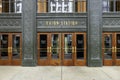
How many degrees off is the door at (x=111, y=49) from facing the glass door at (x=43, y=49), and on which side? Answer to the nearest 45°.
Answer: approximately 90° to its right

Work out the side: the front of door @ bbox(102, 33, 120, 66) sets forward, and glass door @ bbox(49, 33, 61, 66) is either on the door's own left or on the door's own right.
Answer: on the door's own right

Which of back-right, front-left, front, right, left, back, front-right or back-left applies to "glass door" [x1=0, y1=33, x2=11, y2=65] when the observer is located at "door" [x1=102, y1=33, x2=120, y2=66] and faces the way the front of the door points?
right

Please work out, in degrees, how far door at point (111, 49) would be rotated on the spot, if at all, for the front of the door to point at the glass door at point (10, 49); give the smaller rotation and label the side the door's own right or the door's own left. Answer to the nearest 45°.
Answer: approximately 90° to the door's own right

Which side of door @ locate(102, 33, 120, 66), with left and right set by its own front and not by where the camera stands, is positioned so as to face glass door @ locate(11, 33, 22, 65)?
right

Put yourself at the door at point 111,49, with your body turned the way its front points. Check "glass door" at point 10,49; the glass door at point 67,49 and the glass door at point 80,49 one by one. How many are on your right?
3

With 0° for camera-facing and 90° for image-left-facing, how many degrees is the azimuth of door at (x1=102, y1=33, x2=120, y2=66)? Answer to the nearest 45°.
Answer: approximately 0°

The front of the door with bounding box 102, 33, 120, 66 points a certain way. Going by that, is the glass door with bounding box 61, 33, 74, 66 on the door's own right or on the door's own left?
on the door's own right

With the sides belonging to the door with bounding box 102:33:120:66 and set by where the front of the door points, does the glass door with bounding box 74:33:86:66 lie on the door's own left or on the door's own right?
on the door's own right
